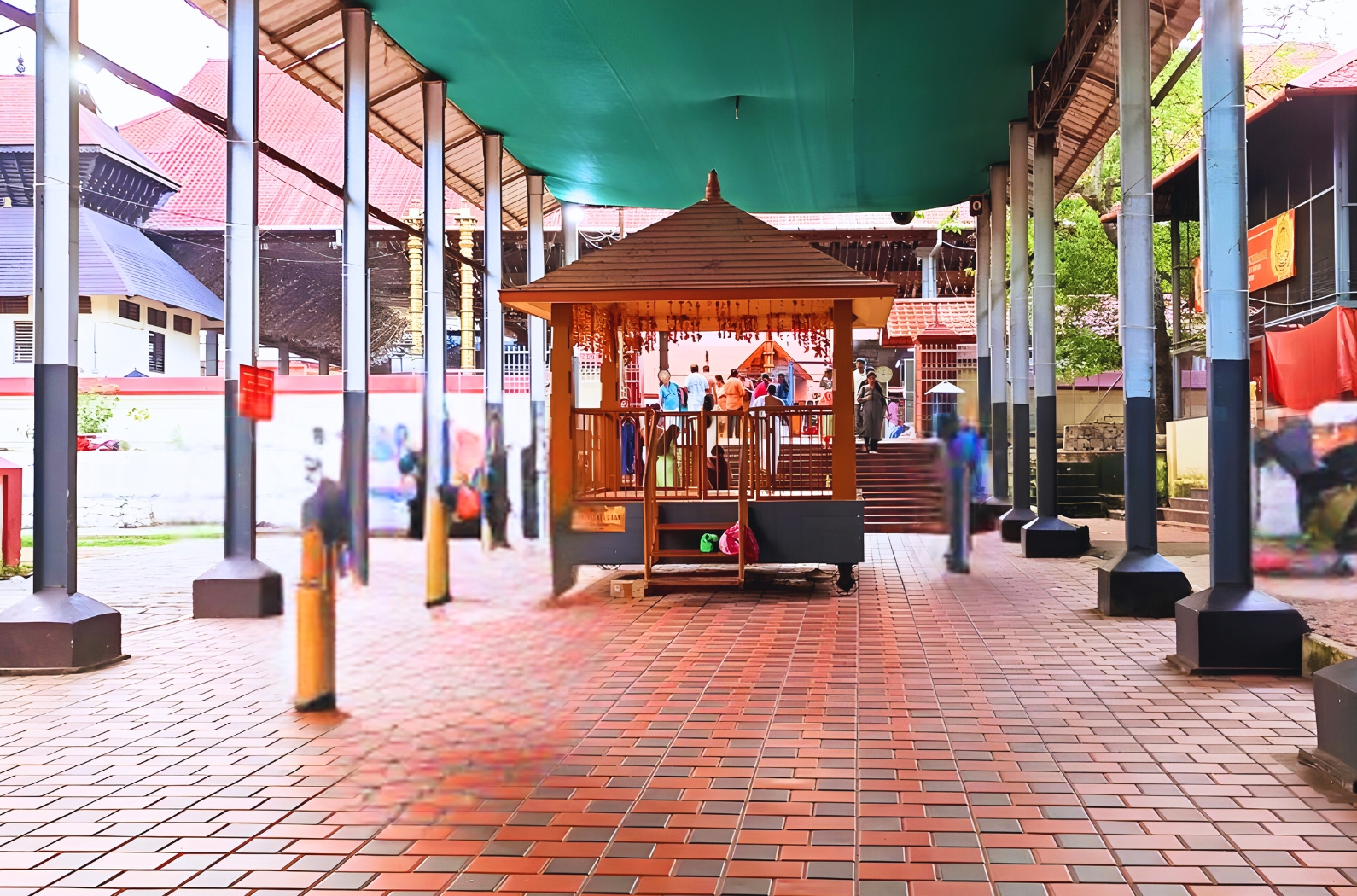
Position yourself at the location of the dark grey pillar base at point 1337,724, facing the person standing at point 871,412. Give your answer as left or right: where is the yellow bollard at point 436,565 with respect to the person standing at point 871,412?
left

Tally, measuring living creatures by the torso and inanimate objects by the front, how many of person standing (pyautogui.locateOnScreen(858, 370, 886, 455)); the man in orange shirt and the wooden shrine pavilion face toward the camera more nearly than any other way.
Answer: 2

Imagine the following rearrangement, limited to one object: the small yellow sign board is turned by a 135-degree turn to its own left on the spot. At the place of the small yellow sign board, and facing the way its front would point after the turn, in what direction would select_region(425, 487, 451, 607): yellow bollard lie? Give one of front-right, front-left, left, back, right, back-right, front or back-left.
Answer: back

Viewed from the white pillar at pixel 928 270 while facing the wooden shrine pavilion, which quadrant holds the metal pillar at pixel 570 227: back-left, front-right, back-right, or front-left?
front-right

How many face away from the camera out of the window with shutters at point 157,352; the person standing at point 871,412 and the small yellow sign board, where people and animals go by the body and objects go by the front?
0

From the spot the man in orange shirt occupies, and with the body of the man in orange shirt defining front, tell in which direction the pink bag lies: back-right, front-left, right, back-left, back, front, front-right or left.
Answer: back

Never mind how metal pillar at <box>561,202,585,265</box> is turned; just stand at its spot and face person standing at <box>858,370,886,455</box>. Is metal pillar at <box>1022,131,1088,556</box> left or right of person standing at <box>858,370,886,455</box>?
right

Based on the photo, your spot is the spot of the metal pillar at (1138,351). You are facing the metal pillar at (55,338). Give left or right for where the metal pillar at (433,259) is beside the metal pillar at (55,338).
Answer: right

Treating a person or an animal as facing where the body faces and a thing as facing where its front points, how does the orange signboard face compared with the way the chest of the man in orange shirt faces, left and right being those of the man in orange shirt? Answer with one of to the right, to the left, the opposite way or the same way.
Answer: to the left

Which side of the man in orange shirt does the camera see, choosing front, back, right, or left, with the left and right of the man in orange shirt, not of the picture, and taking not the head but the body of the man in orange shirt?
back

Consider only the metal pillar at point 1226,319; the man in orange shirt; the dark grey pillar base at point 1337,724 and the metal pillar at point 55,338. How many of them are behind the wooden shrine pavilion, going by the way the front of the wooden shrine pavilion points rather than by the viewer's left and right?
1

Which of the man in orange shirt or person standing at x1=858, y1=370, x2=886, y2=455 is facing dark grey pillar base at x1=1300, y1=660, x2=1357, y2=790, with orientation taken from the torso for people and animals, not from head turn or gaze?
the person standing

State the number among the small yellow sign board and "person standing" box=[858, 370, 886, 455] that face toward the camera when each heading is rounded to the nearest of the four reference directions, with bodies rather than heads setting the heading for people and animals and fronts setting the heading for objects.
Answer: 2

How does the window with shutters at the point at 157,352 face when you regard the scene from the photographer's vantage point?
facing the viewer and to the right of the viewer

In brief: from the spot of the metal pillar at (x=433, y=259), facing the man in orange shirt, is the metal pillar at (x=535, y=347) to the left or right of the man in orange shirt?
left

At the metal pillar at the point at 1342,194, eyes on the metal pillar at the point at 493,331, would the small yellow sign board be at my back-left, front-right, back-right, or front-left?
front-left

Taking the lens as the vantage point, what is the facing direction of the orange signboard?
facing the viewer and to the left of the viewer
